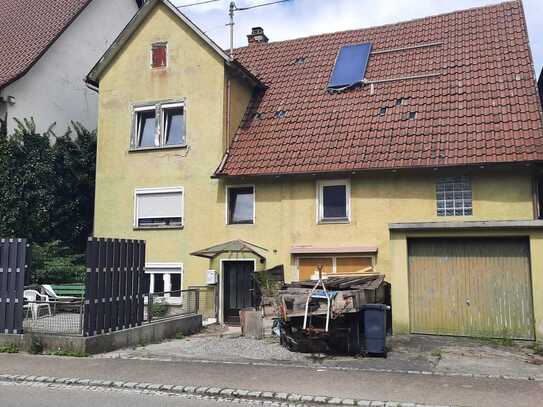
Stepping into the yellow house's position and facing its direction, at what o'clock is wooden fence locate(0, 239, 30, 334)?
The wooden fence is roughly at 2 o'clock from the yellow house.

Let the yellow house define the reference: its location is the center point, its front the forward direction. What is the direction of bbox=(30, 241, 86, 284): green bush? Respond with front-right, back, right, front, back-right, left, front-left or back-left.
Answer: right

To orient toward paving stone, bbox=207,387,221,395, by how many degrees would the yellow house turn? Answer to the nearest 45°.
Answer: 0° — it already faces it

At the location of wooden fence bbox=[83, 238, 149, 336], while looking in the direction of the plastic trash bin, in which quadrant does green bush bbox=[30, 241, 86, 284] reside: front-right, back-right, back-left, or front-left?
back-left

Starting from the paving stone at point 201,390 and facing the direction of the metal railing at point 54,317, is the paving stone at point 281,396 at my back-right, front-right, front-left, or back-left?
back-right

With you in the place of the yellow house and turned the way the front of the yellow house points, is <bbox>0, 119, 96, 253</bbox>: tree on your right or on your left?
on your right

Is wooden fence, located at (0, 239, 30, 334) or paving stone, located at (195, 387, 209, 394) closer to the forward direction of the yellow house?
the paving stone

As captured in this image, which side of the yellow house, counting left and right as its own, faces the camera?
front

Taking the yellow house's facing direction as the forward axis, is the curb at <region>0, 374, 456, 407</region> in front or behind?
in front

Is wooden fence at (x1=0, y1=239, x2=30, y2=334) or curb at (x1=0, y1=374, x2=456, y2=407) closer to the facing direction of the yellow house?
the curb

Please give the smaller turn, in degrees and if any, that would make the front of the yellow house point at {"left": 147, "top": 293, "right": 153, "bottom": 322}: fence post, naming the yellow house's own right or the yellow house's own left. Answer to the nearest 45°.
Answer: approximately 45° to the yellow house's own right
